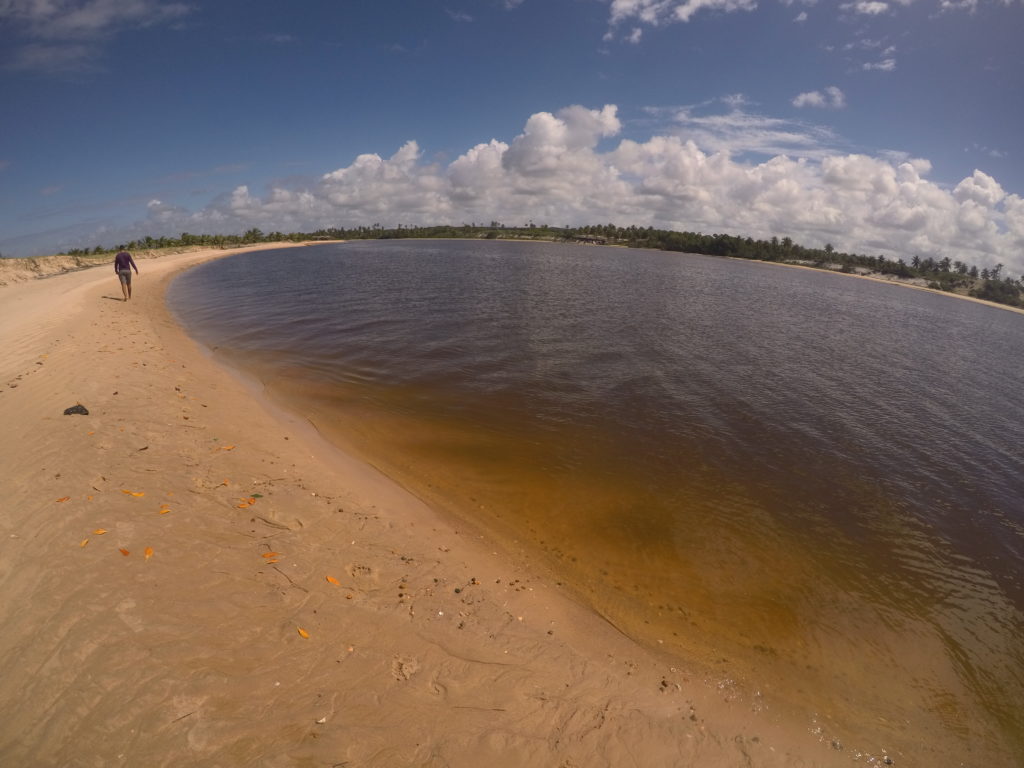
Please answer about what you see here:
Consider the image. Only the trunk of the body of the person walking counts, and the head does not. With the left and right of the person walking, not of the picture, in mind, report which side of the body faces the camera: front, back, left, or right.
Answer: back
